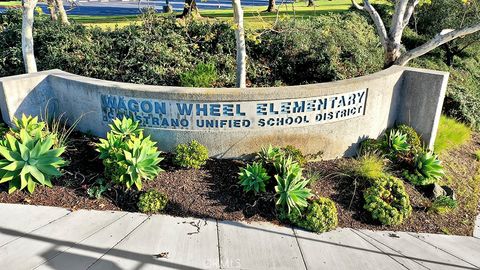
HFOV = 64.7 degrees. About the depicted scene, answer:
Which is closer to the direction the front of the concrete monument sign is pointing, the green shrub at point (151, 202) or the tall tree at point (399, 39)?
the green shrub

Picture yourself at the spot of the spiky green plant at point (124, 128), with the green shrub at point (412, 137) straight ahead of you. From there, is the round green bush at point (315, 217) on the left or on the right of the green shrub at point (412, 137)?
right

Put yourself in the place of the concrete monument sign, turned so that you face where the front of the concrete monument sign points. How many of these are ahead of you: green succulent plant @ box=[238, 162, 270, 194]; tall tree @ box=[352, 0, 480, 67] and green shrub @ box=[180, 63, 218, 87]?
1

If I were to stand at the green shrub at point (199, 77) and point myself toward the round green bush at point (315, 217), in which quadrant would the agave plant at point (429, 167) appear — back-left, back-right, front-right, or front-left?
front-left

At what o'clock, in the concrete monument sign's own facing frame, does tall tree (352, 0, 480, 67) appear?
The tall tree is roughly at 8 o'clock from the concrete monument sign.

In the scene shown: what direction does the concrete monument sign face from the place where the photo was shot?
facing the viewer

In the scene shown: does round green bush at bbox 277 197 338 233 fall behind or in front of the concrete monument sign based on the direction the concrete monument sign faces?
in front

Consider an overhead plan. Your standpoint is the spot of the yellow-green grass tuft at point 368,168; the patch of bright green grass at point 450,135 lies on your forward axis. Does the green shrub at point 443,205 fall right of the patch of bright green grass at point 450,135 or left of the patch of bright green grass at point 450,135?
right

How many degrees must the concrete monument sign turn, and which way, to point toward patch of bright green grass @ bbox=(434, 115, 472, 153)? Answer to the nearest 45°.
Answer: approximately 90° to its left

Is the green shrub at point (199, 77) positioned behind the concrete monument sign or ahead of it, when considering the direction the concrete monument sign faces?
behind

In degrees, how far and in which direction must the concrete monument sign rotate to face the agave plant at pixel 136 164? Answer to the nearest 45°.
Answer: approximately 45° to its right

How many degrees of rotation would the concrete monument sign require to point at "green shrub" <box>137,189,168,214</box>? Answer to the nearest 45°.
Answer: approximately 45° to its right

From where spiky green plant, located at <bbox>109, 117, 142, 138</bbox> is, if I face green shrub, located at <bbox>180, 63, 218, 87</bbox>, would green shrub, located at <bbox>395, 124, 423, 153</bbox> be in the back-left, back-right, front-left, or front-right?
front-right
